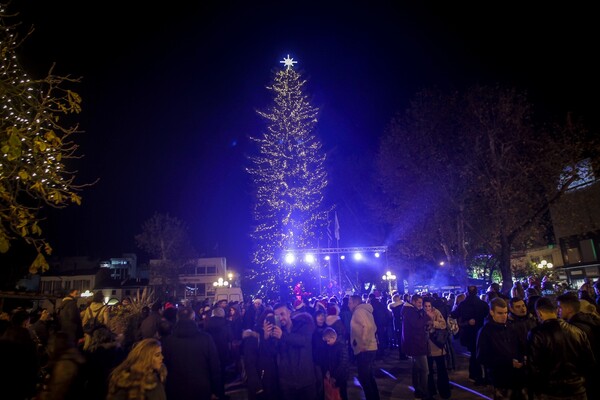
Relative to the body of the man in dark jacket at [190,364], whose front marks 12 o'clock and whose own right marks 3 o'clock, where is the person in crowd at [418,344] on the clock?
The person in crowd is roughly at 2 o'clock from the man in dark jacket.

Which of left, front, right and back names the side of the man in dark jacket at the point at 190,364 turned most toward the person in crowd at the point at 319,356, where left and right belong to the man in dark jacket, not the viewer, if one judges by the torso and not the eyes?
right

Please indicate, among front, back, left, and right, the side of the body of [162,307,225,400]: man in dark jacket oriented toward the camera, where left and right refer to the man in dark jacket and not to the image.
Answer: back

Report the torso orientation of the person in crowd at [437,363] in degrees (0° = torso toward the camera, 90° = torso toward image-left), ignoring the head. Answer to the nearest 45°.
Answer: approximately 45°

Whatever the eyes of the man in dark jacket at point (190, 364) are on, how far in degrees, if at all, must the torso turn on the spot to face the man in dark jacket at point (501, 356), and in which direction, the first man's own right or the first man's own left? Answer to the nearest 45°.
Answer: approximately 90° to the first man's own right
